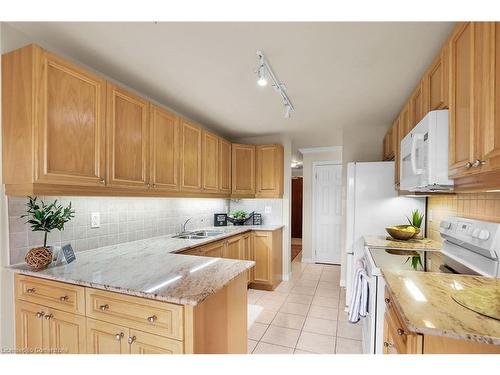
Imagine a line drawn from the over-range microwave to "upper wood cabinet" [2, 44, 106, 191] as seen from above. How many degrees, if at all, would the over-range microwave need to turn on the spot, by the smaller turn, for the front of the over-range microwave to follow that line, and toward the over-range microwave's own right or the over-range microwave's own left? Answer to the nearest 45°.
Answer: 0° — it already faces it

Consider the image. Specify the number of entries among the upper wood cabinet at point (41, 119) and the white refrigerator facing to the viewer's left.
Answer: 1

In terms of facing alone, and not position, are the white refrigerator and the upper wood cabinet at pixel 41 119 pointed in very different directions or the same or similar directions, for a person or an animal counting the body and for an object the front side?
very different directions

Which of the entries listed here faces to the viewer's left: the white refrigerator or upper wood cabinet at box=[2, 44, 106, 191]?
the white refrigerator

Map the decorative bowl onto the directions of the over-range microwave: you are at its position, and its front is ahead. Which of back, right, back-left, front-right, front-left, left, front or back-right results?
back-right

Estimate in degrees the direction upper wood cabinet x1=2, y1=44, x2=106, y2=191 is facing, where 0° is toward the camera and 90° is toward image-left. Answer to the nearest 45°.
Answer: approximately 315°

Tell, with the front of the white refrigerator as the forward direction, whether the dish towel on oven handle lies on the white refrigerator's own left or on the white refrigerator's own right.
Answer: on the white refrigerator's own left

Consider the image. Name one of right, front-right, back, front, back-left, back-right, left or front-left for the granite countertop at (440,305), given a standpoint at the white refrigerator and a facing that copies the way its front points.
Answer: left

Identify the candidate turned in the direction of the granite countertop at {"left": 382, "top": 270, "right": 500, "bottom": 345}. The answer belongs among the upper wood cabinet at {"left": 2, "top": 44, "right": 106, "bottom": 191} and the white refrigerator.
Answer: the upper wood cabinet

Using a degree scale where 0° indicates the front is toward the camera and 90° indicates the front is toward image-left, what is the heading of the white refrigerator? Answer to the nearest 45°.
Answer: approximately 90°

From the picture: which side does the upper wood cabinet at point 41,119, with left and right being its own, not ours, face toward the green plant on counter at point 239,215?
left

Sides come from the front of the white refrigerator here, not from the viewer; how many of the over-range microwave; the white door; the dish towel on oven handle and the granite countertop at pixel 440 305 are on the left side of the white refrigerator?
3
